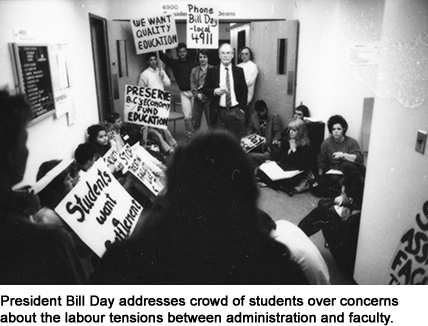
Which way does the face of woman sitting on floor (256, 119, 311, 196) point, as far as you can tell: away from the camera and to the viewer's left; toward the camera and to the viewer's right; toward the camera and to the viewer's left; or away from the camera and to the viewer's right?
toward the camera and to the viewer's left

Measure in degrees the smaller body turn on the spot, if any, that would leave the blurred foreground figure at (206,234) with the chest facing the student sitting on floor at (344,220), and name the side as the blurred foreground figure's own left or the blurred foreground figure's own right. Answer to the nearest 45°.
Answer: approximately 45° to the blurred foreground figure's own right

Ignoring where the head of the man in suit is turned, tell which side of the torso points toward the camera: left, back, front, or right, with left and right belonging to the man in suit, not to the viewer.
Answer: front

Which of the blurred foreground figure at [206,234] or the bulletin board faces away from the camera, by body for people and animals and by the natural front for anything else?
the blurred foreground figure

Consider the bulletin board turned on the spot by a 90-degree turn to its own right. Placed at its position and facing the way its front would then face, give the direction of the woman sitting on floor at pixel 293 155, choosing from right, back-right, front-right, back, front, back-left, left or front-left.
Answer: back-left

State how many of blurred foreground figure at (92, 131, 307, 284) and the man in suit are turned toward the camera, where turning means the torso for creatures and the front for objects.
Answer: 1

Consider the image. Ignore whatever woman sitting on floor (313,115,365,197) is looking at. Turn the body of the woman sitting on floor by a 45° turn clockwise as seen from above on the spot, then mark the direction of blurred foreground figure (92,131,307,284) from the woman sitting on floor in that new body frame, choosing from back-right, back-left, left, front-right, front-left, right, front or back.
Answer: left

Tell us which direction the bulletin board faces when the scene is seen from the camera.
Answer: facing the viewer and to the right of the viewer

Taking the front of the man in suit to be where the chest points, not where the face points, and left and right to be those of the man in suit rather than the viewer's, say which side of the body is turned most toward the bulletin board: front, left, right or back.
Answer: right

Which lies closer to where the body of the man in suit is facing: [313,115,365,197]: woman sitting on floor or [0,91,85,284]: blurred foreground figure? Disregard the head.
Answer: the blurred foreground figure

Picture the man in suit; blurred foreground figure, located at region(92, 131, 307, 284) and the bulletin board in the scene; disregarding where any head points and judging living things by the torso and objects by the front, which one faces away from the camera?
the blurred foreground figure

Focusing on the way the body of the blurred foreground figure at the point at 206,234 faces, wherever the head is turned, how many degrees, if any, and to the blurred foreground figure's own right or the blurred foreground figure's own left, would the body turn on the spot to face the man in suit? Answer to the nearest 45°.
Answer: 0° — they already face them

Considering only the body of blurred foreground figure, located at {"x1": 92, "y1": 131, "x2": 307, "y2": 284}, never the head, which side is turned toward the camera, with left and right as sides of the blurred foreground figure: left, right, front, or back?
back

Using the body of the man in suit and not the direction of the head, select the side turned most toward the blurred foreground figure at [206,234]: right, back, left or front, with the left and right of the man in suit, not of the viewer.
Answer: front

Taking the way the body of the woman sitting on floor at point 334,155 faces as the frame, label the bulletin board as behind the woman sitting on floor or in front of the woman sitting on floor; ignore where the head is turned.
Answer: in front
